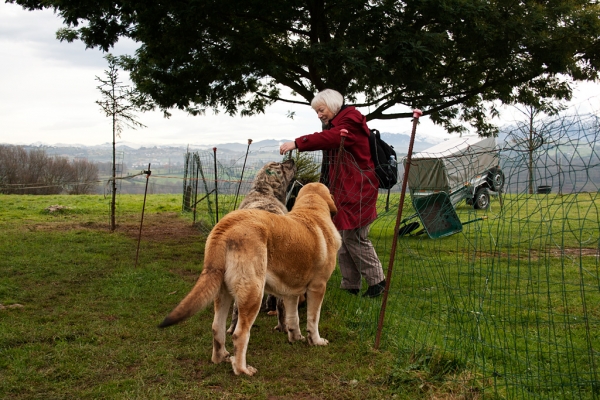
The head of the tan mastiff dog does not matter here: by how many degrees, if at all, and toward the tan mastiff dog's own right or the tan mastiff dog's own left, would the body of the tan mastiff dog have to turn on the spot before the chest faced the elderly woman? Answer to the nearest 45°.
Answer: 0° — it already faces them

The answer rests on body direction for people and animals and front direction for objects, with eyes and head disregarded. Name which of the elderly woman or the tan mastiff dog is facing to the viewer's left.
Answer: the elderly woman

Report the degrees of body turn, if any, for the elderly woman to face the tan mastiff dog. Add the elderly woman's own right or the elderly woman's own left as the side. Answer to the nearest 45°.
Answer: approximately 45° to the elderly woman's own left

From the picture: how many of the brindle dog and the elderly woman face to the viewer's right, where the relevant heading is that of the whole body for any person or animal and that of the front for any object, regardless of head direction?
1

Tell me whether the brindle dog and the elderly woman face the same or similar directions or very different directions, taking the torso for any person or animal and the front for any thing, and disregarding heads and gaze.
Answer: very different directions

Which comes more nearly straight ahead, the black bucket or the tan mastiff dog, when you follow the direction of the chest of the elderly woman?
the tan mastiff dog

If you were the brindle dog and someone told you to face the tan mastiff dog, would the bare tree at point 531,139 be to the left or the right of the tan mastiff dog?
left

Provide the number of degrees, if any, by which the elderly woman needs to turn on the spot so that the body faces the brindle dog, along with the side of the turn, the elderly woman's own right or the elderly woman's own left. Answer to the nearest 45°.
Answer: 0° — they already face it

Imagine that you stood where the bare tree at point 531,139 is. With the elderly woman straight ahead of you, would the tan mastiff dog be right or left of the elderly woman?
left

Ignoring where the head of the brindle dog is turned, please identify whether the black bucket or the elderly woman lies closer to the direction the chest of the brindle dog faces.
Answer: the elderly woman

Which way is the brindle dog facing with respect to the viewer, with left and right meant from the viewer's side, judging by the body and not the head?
facing to the right of the viewer

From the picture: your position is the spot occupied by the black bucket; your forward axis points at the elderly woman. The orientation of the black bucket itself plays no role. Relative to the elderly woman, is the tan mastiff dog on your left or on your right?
left

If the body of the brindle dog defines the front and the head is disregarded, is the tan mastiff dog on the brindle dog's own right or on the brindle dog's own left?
on the brindle dog's own right

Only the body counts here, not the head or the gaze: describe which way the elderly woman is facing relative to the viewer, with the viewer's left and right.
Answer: facing to the left of the viewer
